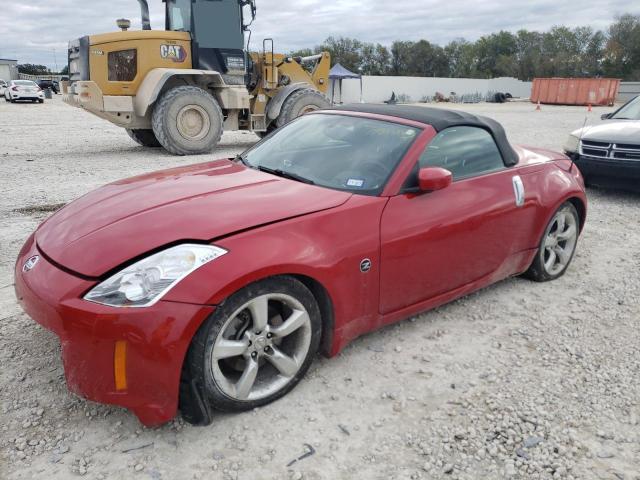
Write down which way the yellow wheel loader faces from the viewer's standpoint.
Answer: facing away from the viewer and to the right of the viewer

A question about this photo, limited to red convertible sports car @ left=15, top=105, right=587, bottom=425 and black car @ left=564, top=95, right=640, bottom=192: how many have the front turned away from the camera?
0

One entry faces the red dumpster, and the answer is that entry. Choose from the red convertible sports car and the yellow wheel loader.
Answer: the yellow wheel loader

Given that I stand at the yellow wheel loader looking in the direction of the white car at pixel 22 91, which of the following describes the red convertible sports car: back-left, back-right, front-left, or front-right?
back-left

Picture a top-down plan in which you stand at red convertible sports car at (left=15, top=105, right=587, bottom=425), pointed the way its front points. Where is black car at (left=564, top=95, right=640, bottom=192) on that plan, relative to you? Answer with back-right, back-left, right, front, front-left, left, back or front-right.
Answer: back

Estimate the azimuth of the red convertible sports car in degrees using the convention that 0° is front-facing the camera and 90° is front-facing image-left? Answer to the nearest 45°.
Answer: approximately 45°

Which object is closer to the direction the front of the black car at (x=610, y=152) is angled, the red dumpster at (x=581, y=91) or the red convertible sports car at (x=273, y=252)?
the red convertible sports car

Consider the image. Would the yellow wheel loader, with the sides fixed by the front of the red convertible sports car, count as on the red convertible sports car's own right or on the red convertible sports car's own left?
on the red convertible sports car's own right

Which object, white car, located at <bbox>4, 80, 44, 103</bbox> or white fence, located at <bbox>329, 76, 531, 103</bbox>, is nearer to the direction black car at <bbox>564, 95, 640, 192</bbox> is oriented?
the white car

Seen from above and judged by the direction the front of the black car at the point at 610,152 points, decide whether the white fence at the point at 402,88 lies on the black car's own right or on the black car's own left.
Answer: on the black car's own right

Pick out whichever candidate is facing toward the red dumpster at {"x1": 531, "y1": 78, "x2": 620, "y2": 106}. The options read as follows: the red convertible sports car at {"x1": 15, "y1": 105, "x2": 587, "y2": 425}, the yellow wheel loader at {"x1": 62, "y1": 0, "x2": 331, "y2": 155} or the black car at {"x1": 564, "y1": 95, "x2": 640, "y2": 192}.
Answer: the yellow wheel loader

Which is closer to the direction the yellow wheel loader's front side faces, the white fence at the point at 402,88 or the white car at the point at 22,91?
the white fence

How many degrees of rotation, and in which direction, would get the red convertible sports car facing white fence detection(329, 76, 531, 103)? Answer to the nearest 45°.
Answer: approximately 135° to its right

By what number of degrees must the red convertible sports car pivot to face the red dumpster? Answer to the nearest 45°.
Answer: approximately 180°

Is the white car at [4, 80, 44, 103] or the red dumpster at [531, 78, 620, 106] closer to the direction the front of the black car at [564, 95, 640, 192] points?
the white car

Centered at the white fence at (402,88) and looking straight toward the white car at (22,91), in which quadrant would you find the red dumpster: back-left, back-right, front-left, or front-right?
back-left

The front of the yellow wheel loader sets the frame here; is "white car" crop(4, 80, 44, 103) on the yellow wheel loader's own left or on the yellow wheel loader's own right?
on the yellow wheel loader's own left
